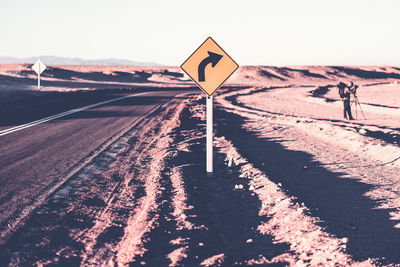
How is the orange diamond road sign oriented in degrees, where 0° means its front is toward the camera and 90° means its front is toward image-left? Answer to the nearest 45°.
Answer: approximately 0°
